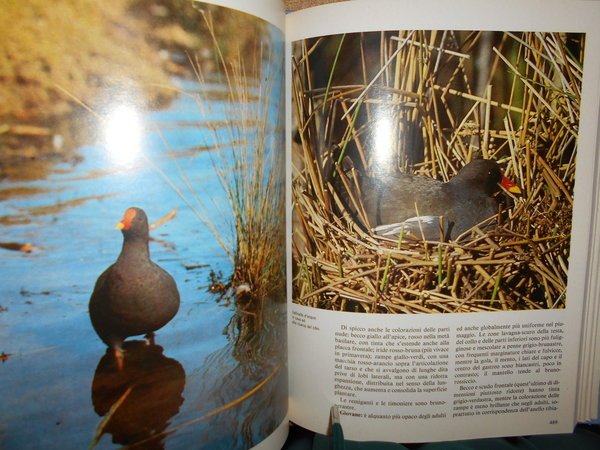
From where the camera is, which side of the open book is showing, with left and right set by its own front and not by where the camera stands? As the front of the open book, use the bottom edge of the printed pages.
front
